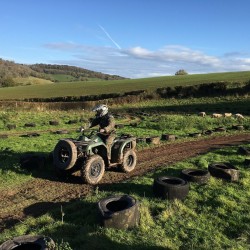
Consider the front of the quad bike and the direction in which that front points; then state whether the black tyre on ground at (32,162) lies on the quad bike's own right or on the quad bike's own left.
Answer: on the quad bike's own right

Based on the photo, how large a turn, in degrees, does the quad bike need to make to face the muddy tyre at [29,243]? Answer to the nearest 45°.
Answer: approximately 45° to its left

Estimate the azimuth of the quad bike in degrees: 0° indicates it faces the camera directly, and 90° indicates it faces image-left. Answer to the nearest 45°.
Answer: approximately 45°

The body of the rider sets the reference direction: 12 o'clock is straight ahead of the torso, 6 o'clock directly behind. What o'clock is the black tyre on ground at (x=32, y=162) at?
The black tyre on ground is roughly at 2 o'clock from the rider.

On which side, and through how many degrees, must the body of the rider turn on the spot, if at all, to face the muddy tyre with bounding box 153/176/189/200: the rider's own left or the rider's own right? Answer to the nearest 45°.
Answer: approximately 90° to the rider's own left

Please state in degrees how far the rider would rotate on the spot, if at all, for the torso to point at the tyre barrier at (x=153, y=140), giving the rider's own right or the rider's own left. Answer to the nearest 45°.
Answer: approximately 180°

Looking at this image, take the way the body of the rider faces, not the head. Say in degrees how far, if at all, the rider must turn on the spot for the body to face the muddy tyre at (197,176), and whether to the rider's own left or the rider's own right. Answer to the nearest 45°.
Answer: approximately 135° to the rider's own left

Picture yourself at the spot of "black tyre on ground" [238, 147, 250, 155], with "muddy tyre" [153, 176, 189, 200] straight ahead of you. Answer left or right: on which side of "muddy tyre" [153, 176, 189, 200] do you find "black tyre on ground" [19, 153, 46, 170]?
right

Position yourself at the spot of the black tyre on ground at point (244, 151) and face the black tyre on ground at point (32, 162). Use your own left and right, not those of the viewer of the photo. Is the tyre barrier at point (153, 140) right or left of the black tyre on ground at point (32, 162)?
right

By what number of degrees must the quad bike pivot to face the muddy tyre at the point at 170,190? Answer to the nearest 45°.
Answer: approximately 90° to its left

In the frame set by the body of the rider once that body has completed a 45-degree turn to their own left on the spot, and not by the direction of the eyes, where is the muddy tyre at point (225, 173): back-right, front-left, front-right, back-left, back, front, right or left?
left

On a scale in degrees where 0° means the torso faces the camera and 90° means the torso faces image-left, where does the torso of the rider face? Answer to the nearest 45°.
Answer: approximately 45°

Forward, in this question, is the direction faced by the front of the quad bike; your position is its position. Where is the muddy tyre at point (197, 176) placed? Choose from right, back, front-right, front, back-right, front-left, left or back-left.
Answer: back-left
